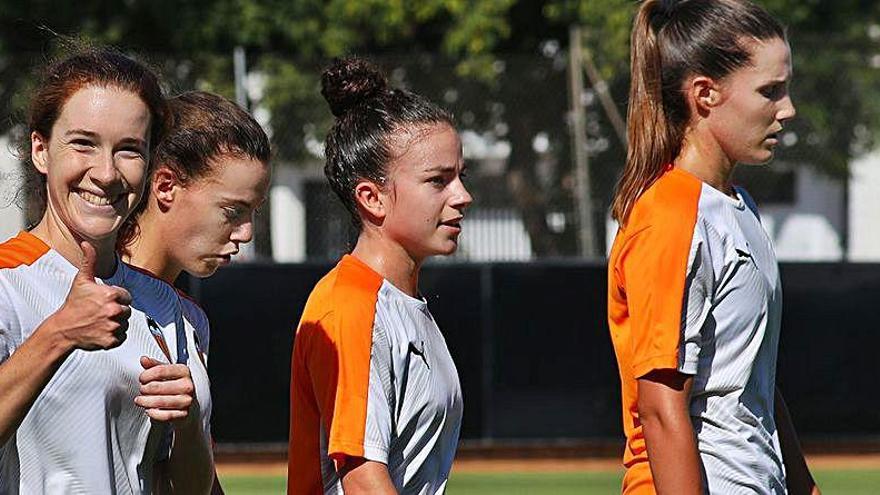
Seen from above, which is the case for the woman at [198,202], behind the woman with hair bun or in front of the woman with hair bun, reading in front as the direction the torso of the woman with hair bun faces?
behind

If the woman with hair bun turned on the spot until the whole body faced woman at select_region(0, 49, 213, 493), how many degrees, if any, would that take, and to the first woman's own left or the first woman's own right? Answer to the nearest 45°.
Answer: approximately 135° to the first woman's own right

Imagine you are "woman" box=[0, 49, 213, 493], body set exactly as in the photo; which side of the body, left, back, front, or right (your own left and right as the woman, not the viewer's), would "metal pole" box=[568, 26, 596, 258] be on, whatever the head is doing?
left

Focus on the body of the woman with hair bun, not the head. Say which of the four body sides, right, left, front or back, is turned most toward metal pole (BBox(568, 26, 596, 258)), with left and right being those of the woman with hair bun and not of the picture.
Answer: left

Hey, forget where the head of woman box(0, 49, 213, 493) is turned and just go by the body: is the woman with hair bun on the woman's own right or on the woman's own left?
on the woman's own left

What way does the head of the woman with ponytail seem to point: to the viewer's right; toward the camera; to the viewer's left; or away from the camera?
to the viewer's right

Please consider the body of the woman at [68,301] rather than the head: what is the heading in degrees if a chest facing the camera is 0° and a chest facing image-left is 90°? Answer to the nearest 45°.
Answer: approximately 315°

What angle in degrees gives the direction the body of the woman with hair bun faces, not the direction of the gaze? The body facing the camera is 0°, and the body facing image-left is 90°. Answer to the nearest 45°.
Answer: approximately 270°

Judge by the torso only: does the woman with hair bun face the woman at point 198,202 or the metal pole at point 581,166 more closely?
the metal pole
